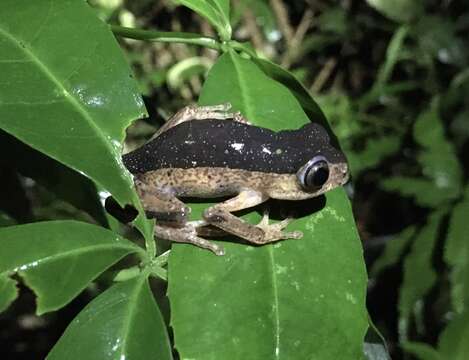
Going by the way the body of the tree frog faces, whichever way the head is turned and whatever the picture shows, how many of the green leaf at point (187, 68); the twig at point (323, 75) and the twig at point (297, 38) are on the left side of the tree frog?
3

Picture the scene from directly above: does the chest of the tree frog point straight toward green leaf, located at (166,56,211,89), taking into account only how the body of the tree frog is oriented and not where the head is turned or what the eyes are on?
no

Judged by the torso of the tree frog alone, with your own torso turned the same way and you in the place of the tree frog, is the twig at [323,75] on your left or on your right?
on your left

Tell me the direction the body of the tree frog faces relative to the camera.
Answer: to the viewer's right

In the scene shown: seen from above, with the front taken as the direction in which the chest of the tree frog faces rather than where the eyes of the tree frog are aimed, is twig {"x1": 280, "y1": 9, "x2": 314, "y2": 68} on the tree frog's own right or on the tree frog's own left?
on the tree frog's own left
